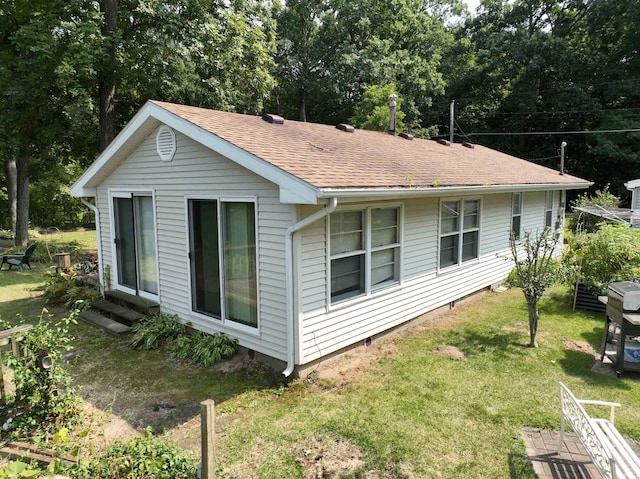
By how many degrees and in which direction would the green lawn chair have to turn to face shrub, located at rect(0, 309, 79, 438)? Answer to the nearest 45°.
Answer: approximately 90° to its left

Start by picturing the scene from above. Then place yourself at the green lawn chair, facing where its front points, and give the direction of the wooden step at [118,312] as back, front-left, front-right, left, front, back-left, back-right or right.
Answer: left

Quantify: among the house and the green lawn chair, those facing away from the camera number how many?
0

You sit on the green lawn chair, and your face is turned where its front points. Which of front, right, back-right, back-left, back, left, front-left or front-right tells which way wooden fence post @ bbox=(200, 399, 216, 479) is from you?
left

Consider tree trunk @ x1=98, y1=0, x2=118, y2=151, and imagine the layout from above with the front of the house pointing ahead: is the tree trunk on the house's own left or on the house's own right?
on the house's own right

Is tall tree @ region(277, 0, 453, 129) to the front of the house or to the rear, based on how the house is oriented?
to the rear

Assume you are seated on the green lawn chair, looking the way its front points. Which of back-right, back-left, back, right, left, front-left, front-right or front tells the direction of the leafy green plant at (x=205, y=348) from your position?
left

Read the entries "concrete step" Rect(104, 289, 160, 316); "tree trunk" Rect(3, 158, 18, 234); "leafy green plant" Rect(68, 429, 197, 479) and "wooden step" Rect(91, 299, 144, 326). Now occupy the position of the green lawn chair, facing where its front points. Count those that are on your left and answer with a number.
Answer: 3

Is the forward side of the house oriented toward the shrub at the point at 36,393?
yes

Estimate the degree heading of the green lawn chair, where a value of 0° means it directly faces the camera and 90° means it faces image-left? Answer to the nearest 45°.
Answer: approximately 90°

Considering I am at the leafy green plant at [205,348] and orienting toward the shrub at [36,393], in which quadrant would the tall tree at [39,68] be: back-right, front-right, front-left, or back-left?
back-right

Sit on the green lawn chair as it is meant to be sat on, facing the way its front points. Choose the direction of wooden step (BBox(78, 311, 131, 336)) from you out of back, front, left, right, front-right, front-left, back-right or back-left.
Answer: left

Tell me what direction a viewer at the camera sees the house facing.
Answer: facing the viewer and to the left of the viewer

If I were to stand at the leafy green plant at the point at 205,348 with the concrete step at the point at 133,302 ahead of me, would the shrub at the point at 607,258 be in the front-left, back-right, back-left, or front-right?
back-right

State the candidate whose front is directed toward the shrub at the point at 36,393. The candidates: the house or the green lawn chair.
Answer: the house

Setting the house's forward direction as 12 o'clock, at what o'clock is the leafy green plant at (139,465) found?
The leafy green plant is roughly at 11 o'clock from the house.
